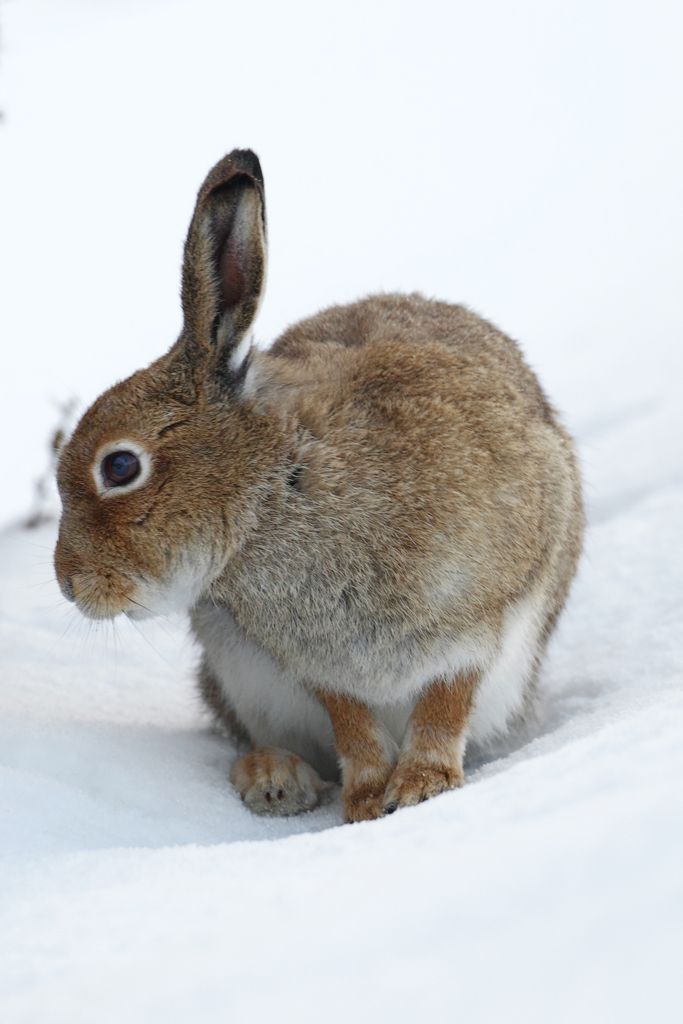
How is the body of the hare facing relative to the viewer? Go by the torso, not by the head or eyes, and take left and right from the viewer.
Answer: facing the viewer and to the left of the viewer
